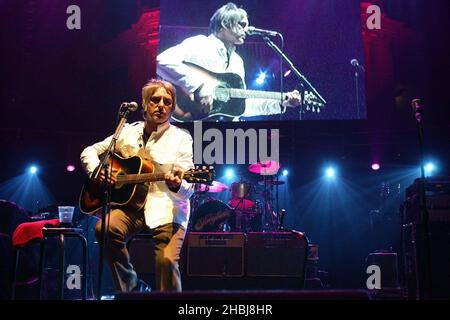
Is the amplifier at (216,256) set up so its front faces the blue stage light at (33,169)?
no

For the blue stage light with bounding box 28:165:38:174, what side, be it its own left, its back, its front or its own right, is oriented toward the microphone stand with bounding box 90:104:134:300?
front

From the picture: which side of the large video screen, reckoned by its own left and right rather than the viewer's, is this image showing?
front

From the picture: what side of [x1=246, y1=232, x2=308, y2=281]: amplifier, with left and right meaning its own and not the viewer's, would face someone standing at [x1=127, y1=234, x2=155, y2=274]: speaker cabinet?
right

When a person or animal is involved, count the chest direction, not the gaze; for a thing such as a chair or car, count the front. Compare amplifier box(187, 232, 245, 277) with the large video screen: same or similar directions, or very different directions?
same or similar directions

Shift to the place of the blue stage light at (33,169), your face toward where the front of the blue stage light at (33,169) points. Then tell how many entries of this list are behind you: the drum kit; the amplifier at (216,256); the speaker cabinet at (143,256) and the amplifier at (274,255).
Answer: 0

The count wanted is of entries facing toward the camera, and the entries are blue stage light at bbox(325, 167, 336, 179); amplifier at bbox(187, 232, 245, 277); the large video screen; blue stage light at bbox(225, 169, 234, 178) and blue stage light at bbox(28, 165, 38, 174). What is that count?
5

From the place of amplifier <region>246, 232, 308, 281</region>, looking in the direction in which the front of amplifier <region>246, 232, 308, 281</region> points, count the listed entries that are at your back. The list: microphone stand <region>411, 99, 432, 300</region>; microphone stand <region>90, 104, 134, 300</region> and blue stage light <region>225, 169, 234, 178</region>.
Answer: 1

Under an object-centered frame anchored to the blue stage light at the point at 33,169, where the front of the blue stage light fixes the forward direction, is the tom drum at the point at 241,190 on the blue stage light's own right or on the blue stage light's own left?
on the blue stage light's own left

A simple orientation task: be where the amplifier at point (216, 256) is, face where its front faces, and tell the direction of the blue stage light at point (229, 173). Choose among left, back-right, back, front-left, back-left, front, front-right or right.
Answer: back

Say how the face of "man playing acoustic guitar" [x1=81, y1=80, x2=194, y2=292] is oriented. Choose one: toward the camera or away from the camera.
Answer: toward the camera

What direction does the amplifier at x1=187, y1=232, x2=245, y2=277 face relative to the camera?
toward the camera

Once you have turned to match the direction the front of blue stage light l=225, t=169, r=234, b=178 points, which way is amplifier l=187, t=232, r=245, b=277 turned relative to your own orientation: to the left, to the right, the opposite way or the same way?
the same way

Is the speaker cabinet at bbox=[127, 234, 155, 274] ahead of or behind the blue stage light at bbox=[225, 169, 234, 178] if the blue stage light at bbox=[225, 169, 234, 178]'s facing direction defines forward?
ahead

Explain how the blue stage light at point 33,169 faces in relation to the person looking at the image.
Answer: facing the viewer

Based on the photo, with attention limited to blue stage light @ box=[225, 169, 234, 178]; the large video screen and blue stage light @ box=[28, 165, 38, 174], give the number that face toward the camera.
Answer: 3
